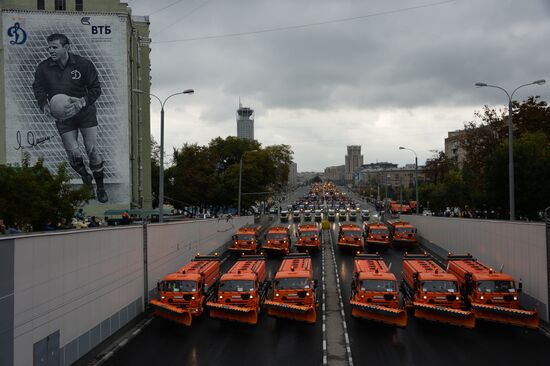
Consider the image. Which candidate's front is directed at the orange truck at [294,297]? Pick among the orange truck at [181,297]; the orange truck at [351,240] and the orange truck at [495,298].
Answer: the orange truck at [351,240]

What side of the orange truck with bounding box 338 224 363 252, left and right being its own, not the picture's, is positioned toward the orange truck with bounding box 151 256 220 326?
front

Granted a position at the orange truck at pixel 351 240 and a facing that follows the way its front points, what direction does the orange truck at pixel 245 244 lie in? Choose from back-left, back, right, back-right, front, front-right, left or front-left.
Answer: right

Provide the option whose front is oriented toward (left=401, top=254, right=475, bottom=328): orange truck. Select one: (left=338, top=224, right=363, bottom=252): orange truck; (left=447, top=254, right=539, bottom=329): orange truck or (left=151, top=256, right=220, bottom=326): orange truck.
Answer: (left=338, top=224, right=363, bottom=252): orange truck

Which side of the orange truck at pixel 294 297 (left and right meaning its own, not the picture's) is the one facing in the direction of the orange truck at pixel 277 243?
back

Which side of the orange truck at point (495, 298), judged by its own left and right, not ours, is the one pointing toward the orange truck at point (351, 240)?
back

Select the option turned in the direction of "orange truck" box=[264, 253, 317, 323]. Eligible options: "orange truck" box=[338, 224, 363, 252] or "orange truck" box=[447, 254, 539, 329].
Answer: "orange truck" box=[338, 224, 363, 252]

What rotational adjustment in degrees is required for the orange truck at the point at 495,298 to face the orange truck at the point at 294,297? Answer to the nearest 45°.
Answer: approximately 135° to its right

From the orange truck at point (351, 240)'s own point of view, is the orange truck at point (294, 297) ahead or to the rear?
ahead

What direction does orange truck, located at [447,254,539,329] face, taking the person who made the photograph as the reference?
facing the viewer and to the right of the viewer

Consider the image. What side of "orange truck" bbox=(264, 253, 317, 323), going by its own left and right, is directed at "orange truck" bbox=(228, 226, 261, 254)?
back

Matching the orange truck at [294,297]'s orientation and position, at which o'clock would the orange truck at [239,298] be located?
the orange truck at [239,298] is roughly at 3 o'clock from the orange truck at [294,297].

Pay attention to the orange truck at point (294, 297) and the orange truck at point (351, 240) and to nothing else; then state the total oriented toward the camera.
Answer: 2

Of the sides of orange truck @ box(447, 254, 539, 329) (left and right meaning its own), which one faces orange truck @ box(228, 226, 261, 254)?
back

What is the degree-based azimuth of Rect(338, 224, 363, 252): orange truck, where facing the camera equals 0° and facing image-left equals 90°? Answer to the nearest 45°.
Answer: approximately 0°

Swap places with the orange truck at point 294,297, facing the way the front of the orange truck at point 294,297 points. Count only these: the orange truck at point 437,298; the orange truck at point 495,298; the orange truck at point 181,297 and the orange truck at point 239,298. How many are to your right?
2
